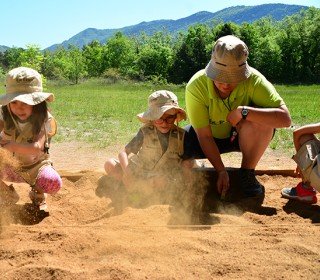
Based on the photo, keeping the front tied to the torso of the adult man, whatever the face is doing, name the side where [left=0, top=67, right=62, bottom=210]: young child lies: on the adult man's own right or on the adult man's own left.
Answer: on the adult man's own right

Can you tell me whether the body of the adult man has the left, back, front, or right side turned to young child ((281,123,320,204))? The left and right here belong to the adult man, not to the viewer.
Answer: left

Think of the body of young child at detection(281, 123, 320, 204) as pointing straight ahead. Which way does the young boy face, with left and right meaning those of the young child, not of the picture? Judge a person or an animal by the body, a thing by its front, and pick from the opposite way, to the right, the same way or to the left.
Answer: to the left

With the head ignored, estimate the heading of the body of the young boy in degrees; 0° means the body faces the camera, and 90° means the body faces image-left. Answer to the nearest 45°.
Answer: approximately 0°

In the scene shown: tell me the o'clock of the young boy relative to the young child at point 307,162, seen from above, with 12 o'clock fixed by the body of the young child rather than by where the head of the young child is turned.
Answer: The young boy is roughly at 12 o'clock from the young child.

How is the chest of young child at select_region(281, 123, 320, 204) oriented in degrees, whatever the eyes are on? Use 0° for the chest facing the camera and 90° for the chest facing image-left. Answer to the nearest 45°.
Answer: approximately 90°

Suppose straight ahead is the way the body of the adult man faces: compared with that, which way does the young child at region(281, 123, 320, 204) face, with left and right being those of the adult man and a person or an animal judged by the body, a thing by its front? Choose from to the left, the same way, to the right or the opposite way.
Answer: to the right

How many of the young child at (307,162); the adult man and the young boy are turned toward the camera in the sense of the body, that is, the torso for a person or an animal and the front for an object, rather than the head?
2

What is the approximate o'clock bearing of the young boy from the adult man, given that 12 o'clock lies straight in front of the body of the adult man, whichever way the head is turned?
The young boy is roughly at 3 o'clock from the adult man.
